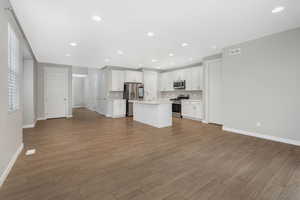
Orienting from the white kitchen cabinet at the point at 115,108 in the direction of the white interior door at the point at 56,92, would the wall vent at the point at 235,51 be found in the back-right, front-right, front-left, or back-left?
back-left

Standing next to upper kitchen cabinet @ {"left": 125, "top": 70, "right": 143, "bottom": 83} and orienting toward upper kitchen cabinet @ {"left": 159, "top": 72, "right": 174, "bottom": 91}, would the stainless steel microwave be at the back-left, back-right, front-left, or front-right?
front-right

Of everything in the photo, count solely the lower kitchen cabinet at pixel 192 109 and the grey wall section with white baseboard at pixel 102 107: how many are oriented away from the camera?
0

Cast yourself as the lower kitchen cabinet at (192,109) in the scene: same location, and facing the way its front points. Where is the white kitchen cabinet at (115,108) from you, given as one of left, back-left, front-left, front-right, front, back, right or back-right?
front-right

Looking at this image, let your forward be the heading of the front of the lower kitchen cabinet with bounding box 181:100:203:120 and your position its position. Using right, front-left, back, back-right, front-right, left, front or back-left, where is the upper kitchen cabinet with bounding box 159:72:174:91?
right

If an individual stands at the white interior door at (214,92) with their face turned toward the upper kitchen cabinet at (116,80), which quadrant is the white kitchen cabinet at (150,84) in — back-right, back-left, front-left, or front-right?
front-right

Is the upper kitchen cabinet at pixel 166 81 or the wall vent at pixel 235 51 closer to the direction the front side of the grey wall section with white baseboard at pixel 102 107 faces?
the wall vent

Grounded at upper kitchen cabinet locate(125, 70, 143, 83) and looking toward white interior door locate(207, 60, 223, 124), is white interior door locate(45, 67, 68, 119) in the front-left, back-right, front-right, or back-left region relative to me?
back-right

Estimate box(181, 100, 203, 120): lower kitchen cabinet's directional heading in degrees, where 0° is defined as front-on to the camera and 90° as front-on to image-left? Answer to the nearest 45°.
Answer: approximately 45°

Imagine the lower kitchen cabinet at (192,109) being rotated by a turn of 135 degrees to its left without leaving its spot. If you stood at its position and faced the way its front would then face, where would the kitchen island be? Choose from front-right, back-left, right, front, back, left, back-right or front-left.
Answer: back-right
